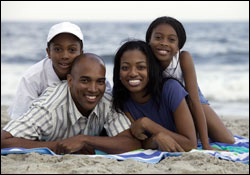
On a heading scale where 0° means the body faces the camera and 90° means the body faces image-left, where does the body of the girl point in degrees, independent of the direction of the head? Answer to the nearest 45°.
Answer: approximately 45°

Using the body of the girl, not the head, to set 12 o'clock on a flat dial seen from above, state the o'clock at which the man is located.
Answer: The man is roughly at 12 o'clock from the girl.

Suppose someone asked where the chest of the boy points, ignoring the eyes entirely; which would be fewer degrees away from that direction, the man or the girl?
the man

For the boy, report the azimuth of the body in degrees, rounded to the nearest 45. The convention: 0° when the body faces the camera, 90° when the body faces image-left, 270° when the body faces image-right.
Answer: approximately 0°

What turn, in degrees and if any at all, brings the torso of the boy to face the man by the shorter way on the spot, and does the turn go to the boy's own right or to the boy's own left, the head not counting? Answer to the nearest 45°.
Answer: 0° — they already face them

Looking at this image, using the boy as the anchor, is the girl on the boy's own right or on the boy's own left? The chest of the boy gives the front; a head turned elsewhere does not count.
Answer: on the boy's own left
